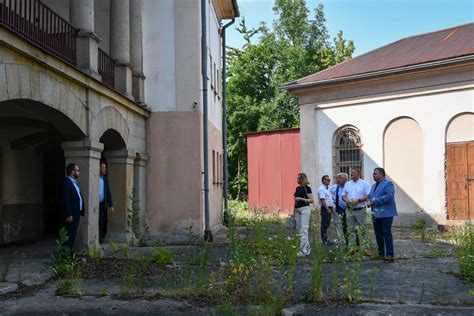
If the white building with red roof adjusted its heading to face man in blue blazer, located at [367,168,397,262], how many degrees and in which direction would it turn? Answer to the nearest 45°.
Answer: approximately 45° to its left

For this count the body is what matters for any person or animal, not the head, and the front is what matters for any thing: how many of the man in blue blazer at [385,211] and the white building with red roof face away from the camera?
0

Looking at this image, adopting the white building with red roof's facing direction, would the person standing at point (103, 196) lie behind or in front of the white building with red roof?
in front

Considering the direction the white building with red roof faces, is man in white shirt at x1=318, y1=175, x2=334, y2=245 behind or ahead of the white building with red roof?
ahead

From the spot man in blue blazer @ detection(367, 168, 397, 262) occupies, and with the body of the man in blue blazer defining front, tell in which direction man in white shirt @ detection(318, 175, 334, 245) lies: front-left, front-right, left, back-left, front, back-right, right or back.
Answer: front-right

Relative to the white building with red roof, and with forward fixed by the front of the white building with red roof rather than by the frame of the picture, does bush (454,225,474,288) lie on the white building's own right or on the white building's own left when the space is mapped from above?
on the white building's own left

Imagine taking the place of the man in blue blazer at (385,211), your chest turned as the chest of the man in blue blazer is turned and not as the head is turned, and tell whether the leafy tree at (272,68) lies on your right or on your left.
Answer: on your right

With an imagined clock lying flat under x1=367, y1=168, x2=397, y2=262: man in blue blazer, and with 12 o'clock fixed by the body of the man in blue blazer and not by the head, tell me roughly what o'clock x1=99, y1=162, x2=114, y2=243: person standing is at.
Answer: The person standing is roughly at 12 o'clock from the man in blue blazer.

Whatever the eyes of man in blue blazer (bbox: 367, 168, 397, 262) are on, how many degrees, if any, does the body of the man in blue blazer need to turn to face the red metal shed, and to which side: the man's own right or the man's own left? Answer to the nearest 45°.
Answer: approximately 90° to the man's own right

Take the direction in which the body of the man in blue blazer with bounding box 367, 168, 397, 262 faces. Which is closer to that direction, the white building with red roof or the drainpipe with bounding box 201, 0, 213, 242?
the drainpipe

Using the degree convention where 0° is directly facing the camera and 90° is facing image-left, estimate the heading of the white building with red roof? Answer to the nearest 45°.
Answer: approximately 45°

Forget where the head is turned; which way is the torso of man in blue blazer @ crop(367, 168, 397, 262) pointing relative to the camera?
to the viewer's left
